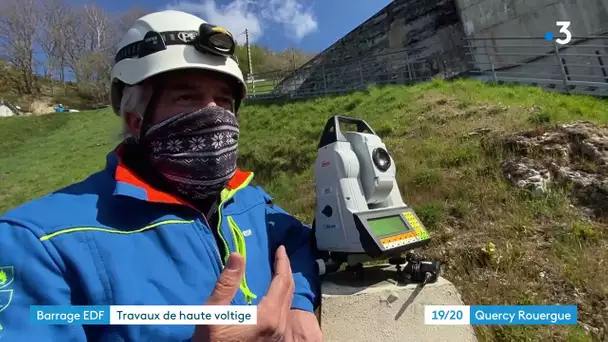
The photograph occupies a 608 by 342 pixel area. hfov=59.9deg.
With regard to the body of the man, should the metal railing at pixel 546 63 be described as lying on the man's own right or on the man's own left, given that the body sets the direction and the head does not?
on the man's own left

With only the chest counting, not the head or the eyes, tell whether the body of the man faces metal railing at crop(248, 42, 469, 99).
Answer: no

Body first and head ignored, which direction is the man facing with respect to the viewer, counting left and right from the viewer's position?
facing the viewer and to the right of the viewer

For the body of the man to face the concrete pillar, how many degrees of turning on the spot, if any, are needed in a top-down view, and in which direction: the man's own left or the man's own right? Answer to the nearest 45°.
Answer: approximately 45° to the man's own left

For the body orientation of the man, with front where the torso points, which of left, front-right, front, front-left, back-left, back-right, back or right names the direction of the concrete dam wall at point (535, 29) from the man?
left

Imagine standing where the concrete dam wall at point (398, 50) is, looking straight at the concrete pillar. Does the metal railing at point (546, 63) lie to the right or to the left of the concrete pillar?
left
